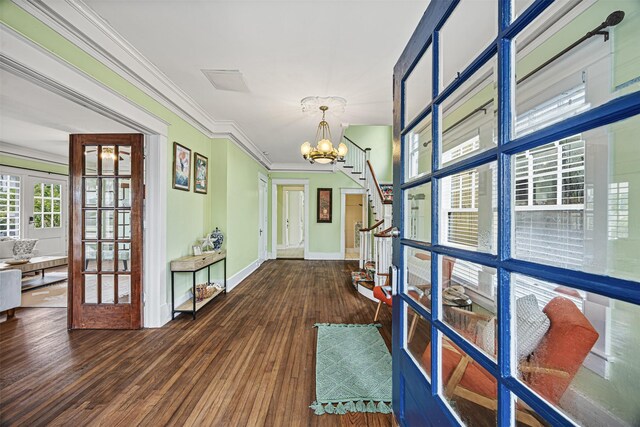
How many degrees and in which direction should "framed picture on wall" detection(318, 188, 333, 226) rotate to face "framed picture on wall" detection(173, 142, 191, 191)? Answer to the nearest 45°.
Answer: approximately 45° to its right

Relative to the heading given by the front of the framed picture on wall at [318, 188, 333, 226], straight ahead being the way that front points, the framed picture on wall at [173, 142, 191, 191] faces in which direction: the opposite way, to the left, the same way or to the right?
to the left

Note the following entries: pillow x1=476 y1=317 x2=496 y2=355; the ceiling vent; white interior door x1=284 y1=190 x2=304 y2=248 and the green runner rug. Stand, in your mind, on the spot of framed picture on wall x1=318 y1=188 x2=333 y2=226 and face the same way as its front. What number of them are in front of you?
3

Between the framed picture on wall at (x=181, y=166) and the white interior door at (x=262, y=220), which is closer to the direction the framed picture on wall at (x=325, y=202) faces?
the framed picture on wall

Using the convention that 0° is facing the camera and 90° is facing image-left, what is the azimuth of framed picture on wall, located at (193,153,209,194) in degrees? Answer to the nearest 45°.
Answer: approximately 315°

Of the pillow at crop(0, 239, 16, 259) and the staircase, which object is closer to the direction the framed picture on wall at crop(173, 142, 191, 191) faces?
the staircase

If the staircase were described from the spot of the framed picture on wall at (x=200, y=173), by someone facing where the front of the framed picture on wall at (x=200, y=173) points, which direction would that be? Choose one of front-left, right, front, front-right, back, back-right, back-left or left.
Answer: front-left

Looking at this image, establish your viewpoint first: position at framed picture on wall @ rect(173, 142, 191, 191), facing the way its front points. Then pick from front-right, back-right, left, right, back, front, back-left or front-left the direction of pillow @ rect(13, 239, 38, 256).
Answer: back

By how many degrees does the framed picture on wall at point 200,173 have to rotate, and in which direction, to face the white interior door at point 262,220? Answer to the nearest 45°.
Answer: approximately 90° to its left

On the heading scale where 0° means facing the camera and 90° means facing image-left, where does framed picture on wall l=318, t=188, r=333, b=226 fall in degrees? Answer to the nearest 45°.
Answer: approximately 0°

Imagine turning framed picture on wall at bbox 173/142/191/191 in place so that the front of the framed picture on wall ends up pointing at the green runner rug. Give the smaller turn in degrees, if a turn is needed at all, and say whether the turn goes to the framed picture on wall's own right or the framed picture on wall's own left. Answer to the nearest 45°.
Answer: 0° — it already faces it
